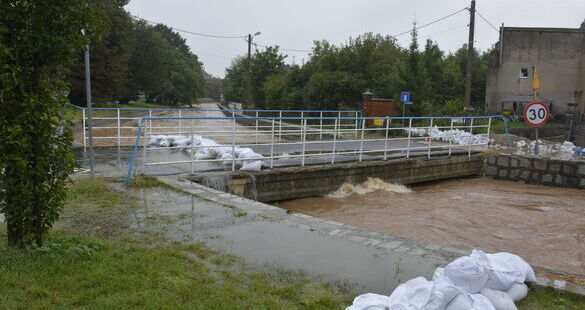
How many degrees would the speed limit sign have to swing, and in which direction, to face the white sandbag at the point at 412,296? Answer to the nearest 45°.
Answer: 0° — it already faces it

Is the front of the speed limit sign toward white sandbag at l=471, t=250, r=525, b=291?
yes

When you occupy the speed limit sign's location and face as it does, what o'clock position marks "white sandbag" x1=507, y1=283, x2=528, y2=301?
The white sandbag is roughly at 12 o'clock from the speed limit sign.

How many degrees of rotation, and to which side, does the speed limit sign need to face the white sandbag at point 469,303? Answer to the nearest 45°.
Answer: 0° — it already faces it

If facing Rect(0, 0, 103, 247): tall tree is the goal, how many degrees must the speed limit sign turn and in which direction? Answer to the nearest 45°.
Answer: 0° — it already faces it

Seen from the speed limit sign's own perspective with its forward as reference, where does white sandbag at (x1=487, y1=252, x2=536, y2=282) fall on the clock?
The white sandbag is roughly at 12 o'clock from the speed limit sign.

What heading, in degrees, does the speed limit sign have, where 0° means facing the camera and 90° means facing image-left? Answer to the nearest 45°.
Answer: approximately 0°
